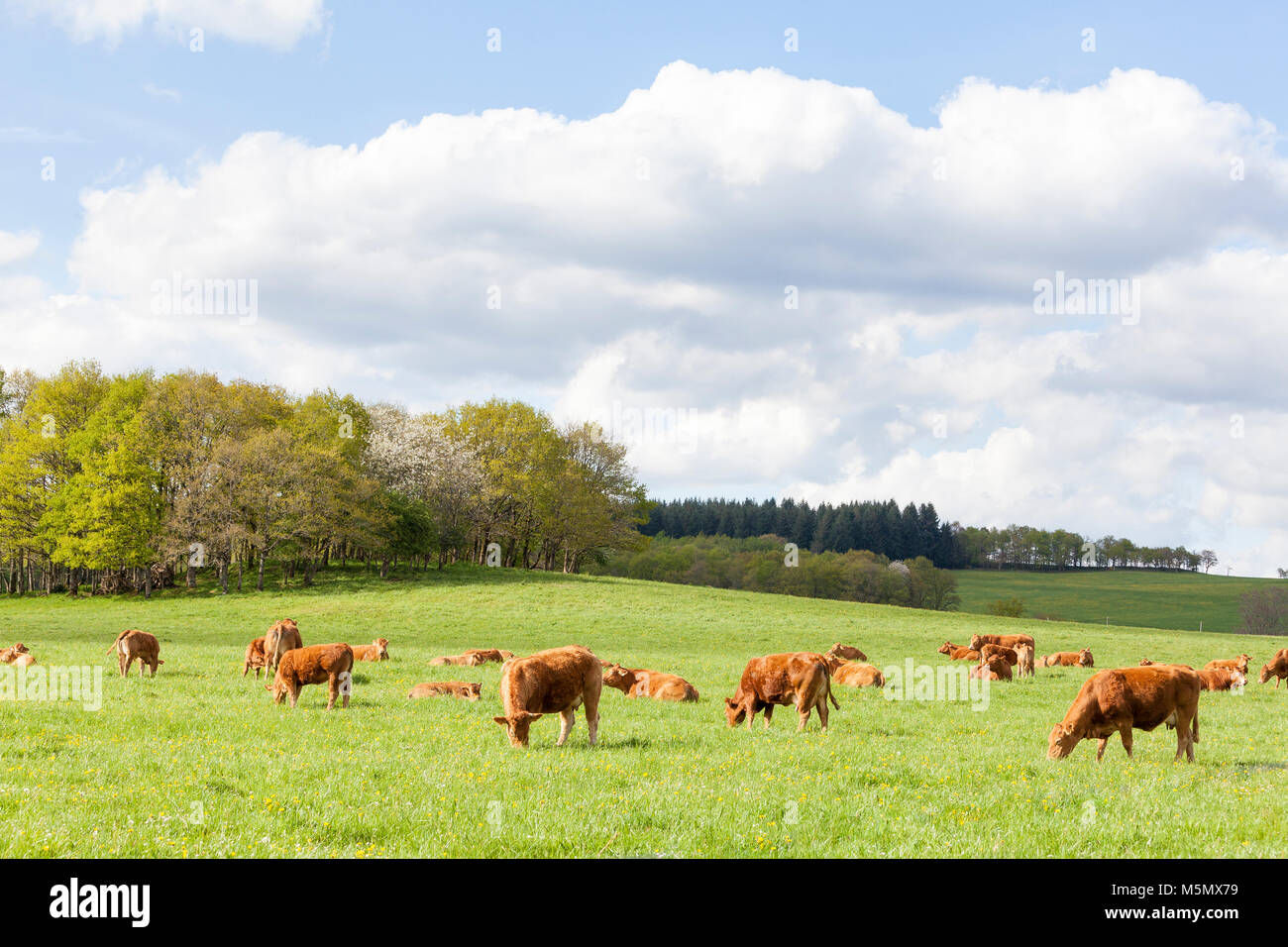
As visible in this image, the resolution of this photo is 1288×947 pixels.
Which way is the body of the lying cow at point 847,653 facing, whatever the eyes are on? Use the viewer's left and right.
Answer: facing to the left of the viewer

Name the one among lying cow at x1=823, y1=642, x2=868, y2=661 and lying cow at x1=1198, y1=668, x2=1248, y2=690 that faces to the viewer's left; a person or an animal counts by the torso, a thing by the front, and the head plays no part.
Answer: lying cow at x1=823, y1=642, x2=868, y2=661

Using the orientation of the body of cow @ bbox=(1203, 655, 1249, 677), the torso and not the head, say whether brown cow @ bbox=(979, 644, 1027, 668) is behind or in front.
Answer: behind

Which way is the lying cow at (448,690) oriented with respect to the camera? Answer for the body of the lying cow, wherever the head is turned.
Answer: to the viewer's right

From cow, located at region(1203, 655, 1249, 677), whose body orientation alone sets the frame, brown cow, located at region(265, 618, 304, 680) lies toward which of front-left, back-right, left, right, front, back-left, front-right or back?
back-right

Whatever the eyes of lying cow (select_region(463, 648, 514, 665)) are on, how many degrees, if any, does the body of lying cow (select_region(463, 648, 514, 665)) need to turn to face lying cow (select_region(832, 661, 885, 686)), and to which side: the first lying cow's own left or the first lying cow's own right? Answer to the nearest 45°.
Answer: approximately 45° to the first lying cow's own right

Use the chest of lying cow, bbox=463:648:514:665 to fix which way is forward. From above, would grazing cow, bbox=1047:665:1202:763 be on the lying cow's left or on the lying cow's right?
on the lying cow's right

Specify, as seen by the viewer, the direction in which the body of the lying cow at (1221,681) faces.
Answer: to the viewer's right

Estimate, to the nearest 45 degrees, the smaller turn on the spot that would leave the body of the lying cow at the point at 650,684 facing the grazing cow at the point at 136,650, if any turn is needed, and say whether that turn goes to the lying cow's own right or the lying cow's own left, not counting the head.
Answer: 0° — it already faces it

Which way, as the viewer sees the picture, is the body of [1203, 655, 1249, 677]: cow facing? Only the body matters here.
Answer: to the viewer's right

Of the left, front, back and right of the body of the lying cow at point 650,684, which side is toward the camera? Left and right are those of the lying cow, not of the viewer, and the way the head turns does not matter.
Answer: left
